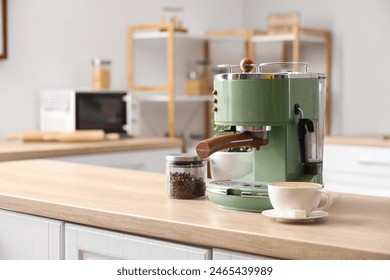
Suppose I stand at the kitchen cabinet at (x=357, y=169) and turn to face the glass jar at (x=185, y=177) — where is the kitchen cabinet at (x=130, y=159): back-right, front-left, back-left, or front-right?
front-right

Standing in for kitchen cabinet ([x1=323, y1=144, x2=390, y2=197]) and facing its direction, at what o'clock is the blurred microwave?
The blurred microwave is roughly at 3 o'clock from the kitchen cabinet.

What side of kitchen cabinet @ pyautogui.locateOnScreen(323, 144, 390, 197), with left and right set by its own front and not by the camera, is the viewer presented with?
front

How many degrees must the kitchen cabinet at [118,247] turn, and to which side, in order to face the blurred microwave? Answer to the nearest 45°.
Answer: approximately 135° to its right

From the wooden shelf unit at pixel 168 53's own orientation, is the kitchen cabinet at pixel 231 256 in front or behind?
in front

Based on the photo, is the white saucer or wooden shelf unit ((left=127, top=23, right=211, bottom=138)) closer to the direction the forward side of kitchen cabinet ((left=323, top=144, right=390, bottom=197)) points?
the white saucer

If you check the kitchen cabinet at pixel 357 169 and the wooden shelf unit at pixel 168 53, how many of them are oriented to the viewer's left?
0

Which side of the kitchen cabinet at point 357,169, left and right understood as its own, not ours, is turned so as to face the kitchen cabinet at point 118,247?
front

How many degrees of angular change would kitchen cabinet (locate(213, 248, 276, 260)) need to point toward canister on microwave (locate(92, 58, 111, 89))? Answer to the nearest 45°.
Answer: approximately 135° to its right

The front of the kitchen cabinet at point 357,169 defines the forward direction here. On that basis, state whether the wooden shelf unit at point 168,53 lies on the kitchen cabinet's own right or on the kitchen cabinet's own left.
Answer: on the kitchen cabinet's own right

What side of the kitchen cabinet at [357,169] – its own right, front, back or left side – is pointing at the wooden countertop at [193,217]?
front

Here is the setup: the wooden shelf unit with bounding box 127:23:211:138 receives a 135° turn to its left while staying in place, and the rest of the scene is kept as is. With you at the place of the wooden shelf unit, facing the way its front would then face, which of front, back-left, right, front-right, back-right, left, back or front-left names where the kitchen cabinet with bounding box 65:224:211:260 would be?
back

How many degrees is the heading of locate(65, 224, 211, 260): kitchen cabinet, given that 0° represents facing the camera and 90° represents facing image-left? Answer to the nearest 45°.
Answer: approximately 45°

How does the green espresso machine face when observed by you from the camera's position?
facing the viewer and to the left of the viewer

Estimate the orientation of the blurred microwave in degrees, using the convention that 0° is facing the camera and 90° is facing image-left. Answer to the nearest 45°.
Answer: approximately 315°
